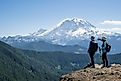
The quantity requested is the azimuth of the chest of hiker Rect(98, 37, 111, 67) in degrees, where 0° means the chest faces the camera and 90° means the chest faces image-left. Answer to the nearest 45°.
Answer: approximately 90°
